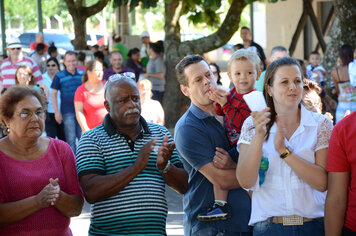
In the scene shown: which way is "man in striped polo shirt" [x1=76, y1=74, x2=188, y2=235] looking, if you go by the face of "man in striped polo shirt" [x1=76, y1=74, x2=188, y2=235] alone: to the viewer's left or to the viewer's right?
to the viewer's right

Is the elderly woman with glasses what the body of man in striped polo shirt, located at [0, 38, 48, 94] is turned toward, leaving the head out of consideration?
yes

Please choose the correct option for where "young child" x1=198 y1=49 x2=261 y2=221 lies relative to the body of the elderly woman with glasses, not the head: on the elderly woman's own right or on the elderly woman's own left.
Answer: on the elderly woman's own left

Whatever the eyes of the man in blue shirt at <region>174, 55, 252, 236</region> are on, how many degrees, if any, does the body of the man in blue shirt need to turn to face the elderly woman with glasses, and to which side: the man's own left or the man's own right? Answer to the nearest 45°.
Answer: approximately 135° to the man's own right

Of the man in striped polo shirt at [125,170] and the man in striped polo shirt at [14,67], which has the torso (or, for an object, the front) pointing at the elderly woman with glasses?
the man in striped polo shirt at [14,67]

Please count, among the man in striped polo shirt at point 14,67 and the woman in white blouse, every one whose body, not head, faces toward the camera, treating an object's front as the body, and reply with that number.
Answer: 2

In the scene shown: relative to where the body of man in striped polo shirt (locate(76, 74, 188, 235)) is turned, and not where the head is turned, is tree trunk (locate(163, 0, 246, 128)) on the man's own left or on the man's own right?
on the man's own left

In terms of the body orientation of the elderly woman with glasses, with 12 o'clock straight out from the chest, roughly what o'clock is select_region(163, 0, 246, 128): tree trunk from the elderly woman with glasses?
The tree trunk is roughly at 8 o'clock from the elderly woman with glasses.

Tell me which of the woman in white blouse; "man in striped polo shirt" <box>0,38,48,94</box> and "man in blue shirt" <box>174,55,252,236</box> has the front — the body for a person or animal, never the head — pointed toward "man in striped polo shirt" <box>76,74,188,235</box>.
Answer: "man in striped polo shirt" <box>0,38,48,94</box>

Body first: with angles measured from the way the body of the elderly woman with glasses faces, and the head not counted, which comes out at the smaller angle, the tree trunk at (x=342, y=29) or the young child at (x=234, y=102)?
the young child

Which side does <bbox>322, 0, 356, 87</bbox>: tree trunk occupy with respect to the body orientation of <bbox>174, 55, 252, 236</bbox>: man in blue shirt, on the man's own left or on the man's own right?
on the man's own left

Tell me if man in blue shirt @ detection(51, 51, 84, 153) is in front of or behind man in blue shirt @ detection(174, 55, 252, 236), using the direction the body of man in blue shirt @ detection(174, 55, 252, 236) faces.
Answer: behind
